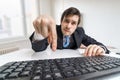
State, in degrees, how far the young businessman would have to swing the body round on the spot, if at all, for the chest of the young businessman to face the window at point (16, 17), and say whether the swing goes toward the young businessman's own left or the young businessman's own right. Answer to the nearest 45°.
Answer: approximately 135° to the young businessman's own right

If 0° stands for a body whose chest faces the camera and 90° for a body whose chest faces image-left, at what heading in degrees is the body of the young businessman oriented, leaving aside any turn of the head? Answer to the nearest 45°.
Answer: approximately 0°
